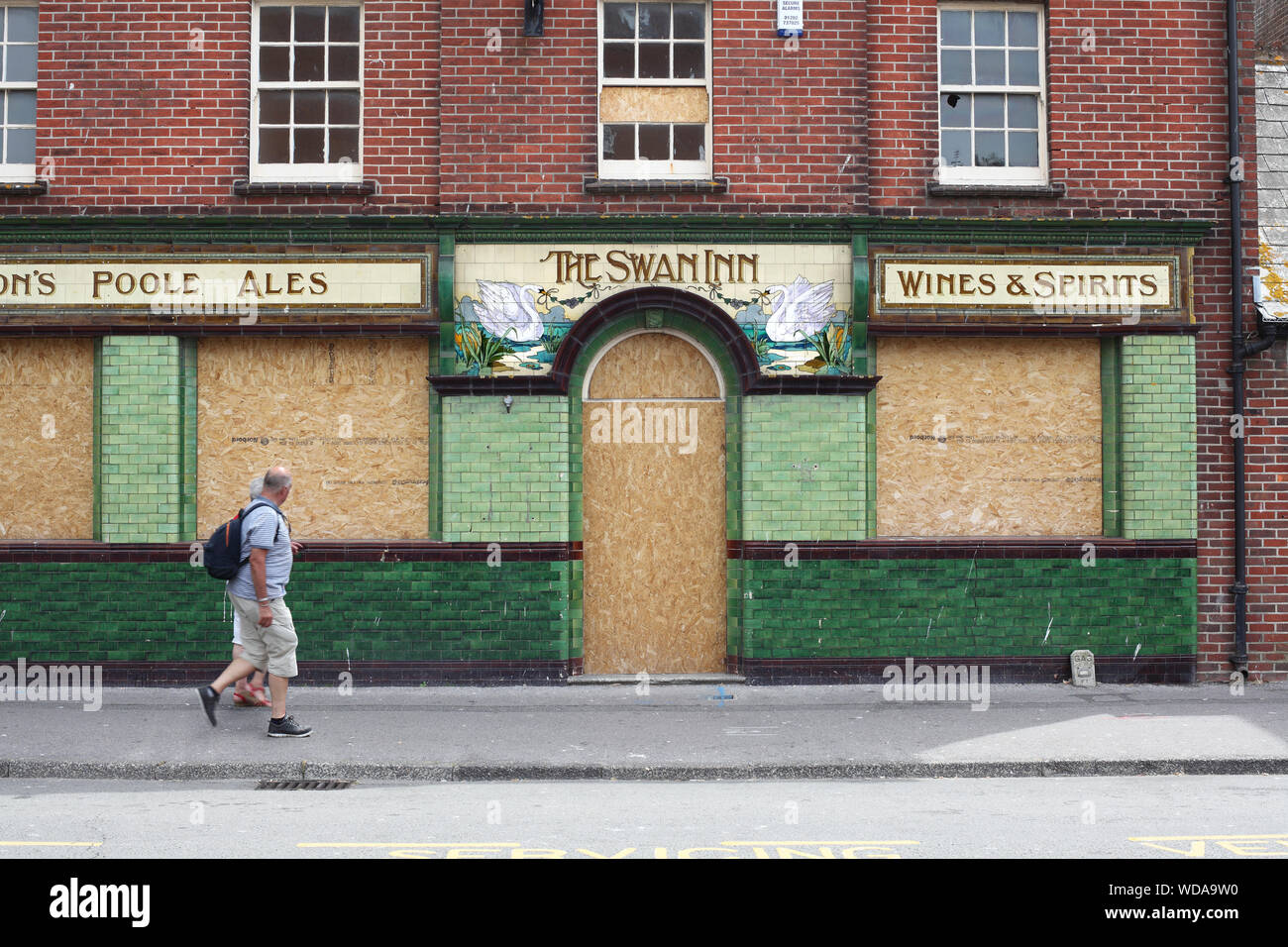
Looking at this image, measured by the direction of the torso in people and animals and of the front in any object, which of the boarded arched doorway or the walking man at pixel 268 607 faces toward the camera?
the boarded arched doorway

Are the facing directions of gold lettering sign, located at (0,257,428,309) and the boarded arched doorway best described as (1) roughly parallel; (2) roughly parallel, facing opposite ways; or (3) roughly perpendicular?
roughly parallel

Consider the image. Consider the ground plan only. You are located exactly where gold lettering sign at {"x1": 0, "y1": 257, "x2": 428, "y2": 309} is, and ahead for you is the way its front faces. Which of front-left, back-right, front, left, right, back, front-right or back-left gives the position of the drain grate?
front

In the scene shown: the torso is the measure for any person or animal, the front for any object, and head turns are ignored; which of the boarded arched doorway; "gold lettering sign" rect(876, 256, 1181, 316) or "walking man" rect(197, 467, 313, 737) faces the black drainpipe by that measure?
the walking man

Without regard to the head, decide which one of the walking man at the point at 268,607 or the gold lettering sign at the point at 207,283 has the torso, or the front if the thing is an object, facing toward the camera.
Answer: the gold lettering sign

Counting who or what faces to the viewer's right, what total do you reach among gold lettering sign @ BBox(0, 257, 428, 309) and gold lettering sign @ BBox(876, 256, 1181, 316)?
0

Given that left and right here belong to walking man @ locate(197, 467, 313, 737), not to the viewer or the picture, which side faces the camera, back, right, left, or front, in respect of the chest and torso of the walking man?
right

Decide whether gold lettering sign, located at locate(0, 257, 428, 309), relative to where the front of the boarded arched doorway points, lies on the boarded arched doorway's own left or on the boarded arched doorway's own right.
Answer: on the boarded arched doorway's own right

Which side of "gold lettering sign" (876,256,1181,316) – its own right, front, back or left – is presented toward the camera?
front

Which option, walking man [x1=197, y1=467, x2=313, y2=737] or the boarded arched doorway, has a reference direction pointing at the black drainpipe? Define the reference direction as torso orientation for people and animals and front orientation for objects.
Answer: the walking man

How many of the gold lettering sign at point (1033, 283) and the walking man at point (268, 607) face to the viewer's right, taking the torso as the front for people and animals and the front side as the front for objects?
1

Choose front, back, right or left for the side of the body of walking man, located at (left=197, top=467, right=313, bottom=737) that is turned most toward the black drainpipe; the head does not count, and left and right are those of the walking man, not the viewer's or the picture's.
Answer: front
